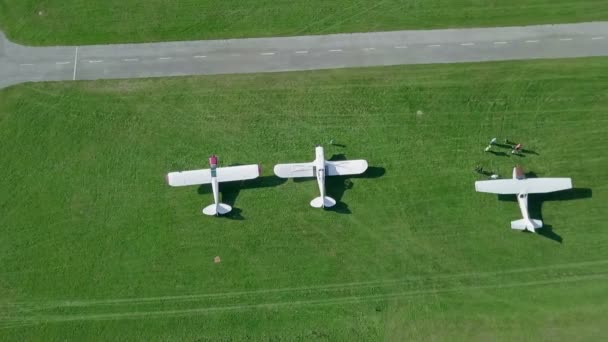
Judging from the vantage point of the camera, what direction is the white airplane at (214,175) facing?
facing away from the viewer

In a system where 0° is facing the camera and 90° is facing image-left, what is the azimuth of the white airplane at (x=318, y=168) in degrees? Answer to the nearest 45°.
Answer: approximately 180°

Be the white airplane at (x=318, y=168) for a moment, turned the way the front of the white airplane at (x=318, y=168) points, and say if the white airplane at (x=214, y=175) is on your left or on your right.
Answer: on your left

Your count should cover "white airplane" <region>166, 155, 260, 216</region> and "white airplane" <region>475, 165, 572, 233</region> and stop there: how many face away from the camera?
2

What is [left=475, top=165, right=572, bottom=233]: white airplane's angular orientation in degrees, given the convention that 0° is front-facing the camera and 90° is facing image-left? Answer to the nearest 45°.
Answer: approximately 180°

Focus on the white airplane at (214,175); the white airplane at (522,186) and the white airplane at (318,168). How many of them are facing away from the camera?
3

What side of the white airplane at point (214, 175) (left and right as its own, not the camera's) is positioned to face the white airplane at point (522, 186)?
right

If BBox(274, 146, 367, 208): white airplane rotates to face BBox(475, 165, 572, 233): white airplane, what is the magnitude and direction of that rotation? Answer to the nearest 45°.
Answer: approximately 90° to its right

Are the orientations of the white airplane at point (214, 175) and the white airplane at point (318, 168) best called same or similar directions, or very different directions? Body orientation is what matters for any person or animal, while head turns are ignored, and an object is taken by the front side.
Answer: same or similar directions

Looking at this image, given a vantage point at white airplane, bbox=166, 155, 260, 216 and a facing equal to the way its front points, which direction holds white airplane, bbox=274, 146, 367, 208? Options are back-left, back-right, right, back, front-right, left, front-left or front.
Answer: right

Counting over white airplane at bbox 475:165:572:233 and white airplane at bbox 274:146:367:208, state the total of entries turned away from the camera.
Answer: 2

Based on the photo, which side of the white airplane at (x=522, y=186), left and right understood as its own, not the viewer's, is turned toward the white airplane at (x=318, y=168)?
left
